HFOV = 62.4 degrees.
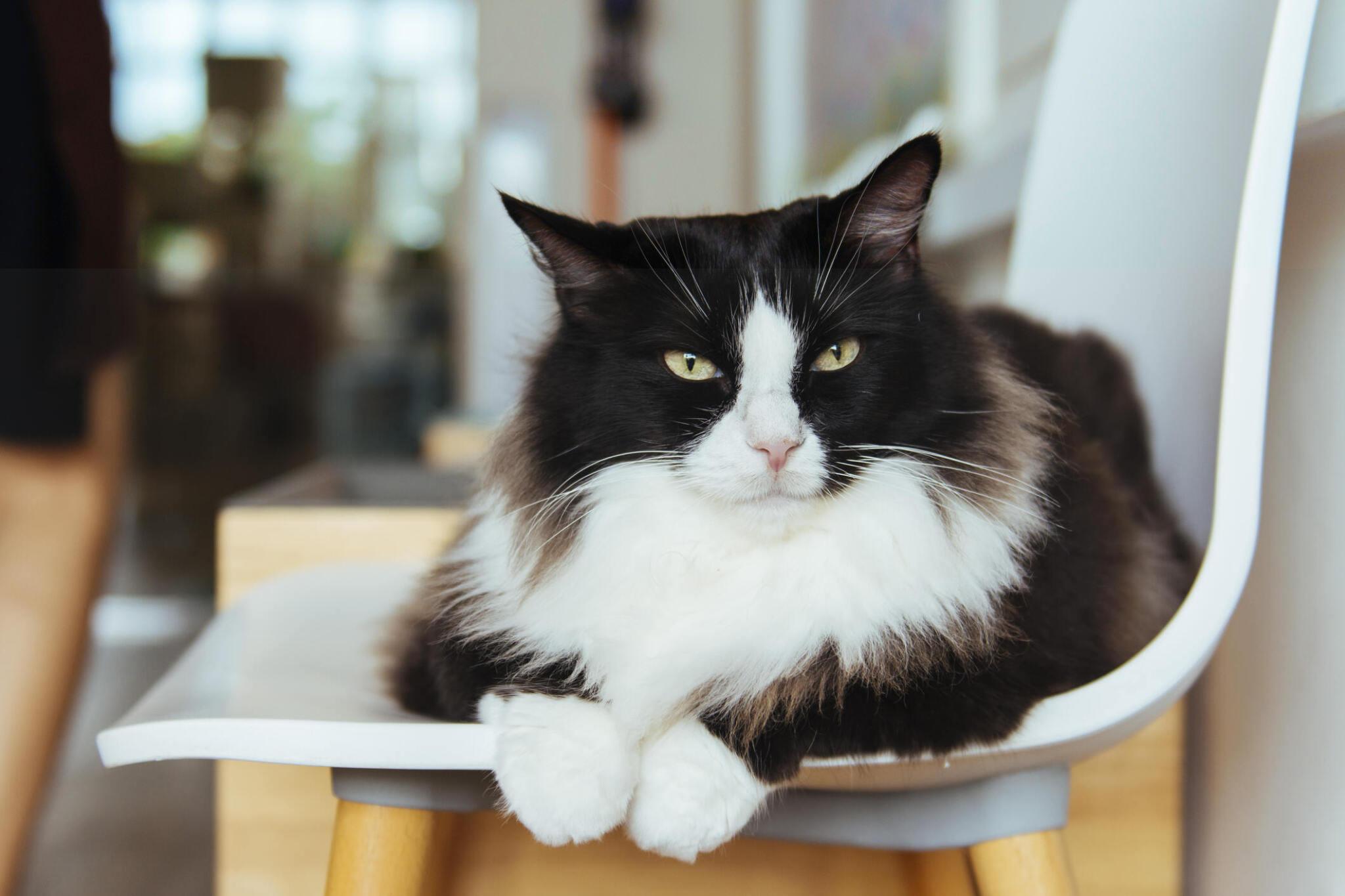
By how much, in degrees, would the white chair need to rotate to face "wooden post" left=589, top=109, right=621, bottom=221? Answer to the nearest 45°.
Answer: approximately 90° to its right

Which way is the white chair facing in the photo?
to the viewer's left
